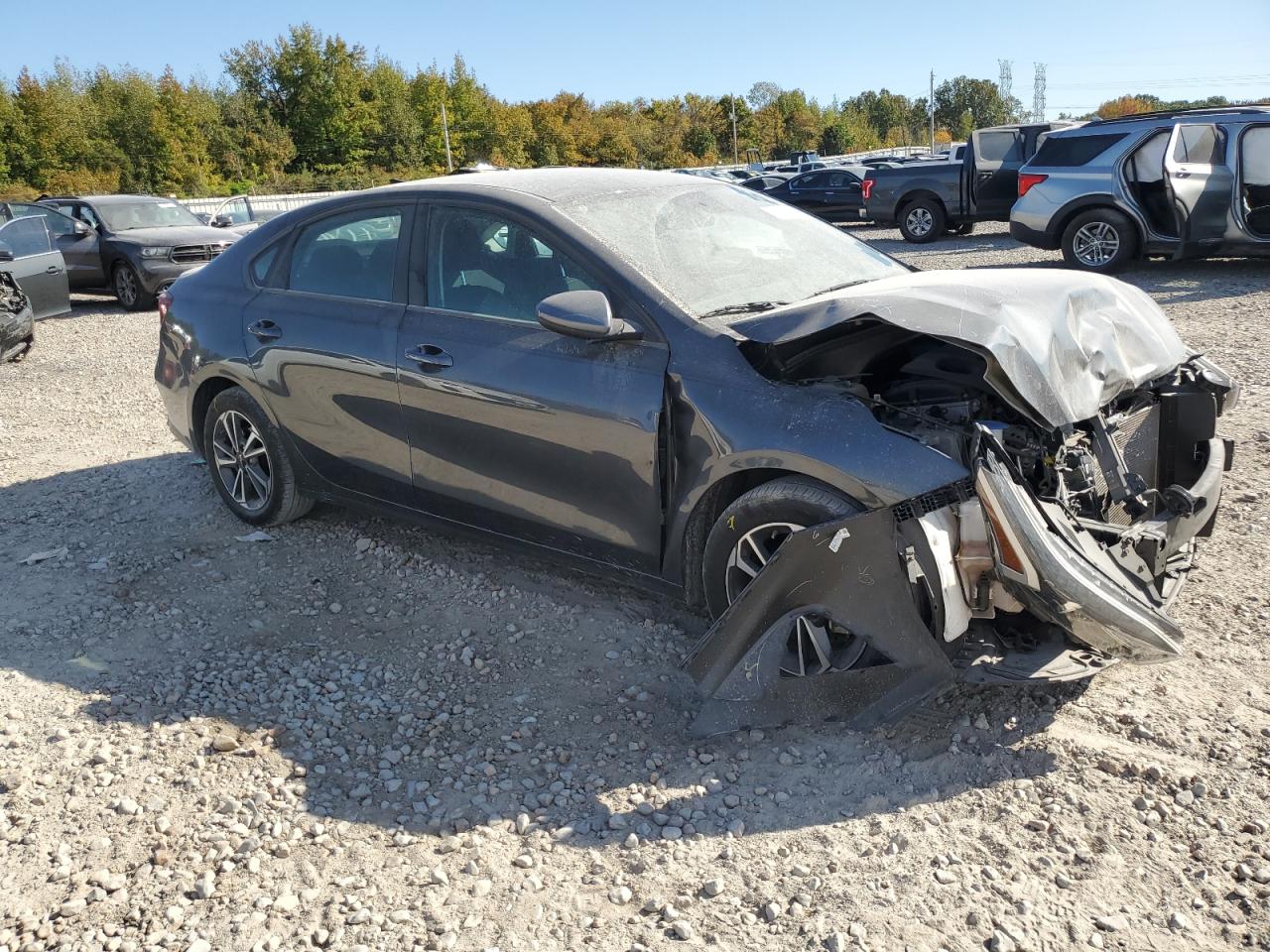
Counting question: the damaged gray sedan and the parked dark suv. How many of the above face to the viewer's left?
0

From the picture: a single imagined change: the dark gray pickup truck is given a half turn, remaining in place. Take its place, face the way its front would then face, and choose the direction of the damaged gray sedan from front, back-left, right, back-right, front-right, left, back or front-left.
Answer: left

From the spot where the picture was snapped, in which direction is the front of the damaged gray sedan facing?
facing the viewer and to the right of the viewer

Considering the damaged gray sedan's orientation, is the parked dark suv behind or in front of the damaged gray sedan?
behind

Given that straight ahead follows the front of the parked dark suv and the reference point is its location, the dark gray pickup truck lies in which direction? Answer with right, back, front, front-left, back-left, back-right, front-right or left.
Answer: front-left

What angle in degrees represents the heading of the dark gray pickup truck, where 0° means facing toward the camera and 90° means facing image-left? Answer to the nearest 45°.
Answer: approximately 270°

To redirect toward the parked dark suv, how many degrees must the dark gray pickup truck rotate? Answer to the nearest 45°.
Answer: approximately 135° to its right
